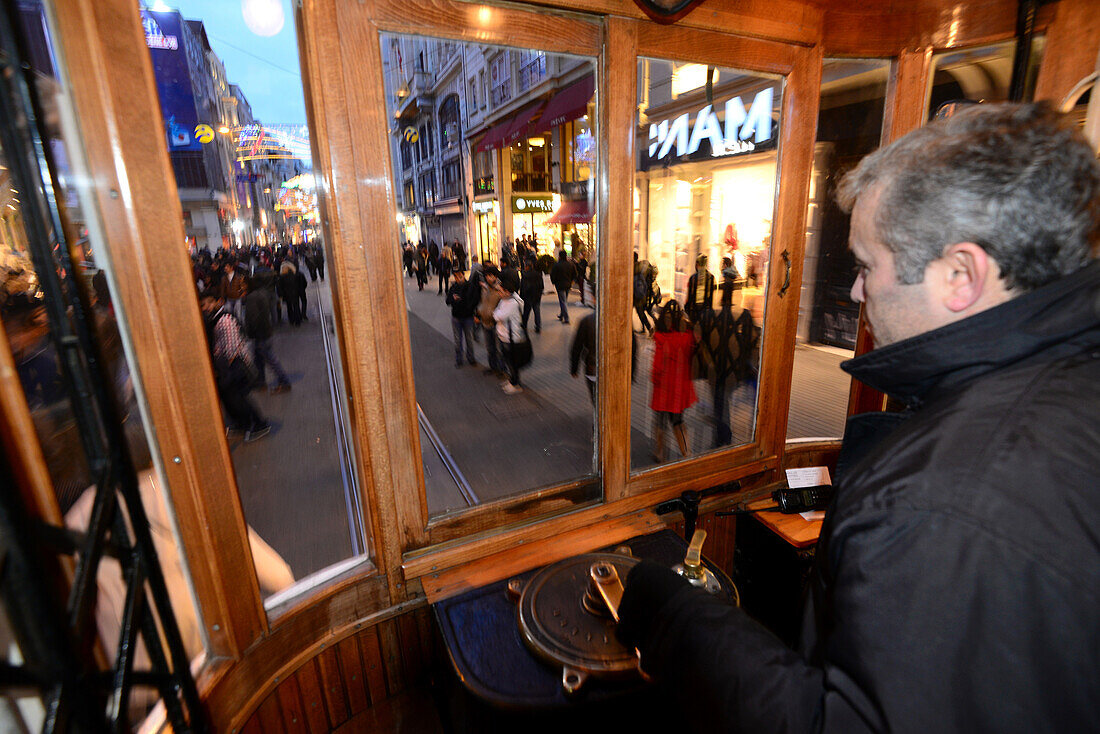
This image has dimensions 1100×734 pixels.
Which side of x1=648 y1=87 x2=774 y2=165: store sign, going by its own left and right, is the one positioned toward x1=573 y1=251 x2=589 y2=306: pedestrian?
right

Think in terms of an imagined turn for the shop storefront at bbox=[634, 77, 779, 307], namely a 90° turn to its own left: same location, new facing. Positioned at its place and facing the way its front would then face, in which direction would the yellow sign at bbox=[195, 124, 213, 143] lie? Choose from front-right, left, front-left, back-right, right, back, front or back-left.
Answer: back-right

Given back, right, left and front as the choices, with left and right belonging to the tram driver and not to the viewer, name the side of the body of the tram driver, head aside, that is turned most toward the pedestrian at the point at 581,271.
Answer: front

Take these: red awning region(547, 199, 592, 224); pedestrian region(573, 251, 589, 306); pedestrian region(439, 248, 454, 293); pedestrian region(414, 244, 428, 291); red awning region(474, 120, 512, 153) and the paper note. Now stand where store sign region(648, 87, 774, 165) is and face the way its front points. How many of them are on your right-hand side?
5

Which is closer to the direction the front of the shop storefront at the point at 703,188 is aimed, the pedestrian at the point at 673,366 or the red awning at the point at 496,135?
the pedestrian

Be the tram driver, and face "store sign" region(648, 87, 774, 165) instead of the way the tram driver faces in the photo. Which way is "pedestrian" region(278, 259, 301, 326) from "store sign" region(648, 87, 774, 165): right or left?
left

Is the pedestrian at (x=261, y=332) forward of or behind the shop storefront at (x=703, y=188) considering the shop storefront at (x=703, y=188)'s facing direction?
forward

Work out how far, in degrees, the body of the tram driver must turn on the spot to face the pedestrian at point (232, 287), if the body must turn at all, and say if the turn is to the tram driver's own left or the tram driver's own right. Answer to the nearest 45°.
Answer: approximately 45° to the tram driver's own left

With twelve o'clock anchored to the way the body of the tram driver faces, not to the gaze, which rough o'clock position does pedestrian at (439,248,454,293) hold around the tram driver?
The pedestrian is roughly at 12 o'clock from the tram driver.

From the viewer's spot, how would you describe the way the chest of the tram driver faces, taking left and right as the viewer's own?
facing away from the viewer and to the left of the viewer

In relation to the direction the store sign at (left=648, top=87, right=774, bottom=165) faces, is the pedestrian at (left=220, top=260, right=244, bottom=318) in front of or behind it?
in front

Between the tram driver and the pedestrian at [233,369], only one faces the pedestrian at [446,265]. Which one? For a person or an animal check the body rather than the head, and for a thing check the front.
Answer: the tram driver
